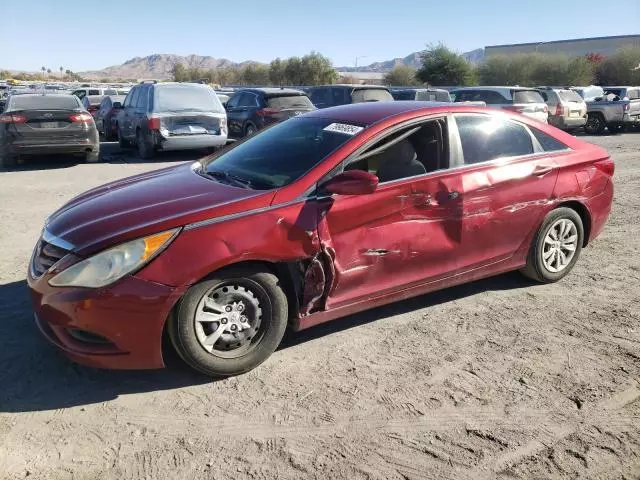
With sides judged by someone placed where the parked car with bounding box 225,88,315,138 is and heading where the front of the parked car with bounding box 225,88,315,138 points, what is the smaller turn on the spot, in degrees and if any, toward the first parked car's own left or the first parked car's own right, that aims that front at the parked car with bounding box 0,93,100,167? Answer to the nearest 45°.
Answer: approximately 90° to the first parked car's own left

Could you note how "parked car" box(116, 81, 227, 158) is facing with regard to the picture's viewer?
facing away from the viewer and to the left of the viewer

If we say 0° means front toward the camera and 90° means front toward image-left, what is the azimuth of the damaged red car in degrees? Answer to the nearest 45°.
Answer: approximately 45°

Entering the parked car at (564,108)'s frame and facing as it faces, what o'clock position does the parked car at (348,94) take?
the parked car at (348,94) is roughly at 9 o'clock from the parked car at (564,108).

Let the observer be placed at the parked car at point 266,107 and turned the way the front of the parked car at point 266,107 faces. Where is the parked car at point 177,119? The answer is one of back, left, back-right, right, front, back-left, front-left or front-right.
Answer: left

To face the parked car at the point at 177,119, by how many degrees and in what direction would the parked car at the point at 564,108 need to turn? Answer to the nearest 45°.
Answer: approximately 90° to its left

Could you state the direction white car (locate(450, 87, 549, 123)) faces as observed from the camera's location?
facing away from the viewer and to the left of the viewer

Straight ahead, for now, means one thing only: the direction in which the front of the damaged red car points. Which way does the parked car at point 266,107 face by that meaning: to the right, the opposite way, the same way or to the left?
to the right

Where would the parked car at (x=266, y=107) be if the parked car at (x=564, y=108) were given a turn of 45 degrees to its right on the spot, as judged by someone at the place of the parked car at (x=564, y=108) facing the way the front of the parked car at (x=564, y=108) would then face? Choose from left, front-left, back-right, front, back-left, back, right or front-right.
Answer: back-left

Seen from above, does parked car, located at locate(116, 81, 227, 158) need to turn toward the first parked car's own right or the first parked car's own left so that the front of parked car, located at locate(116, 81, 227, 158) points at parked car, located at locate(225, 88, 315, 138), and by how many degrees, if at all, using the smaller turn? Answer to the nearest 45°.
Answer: approximately 90° to the first parked car's own right

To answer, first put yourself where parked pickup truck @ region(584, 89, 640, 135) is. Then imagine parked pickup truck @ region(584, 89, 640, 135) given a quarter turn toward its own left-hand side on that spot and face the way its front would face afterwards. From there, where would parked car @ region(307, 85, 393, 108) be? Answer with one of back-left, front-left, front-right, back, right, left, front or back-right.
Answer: front

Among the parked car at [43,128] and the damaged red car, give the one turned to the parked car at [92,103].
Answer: the parked car at [43,128]

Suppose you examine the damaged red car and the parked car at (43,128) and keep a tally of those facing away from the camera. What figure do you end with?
1

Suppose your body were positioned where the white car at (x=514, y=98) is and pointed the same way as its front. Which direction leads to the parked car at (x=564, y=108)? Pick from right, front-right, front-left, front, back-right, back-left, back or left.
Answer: right

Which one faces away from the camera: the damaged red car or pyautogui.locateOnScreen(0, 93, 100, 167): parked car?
the parked car
